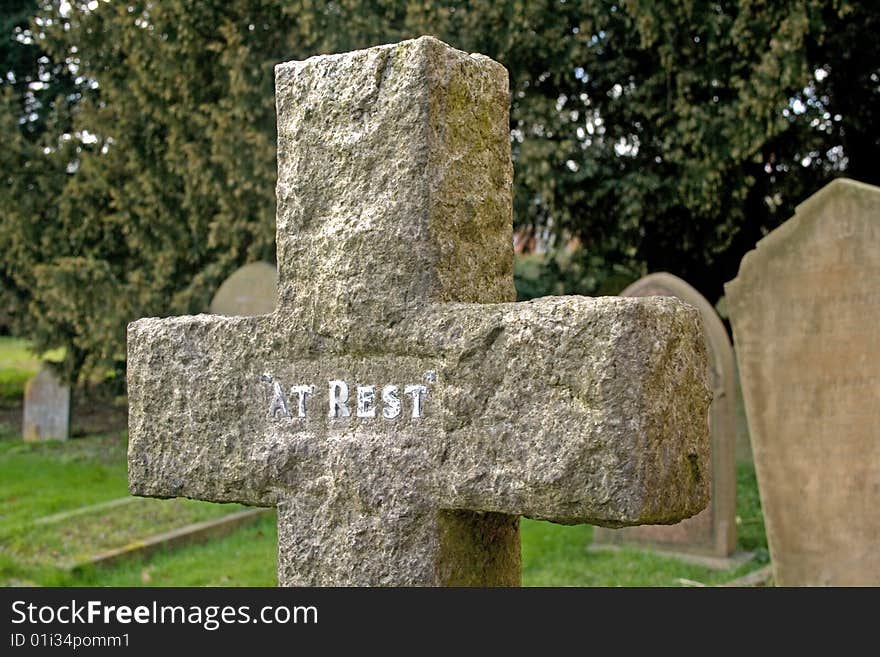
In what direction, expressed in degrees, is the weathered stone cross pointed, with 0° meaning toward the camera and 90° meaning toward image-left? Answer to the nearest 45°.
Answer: approximately 45°

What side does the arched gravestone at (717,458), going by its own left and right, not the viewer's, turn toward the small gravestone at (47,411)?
right

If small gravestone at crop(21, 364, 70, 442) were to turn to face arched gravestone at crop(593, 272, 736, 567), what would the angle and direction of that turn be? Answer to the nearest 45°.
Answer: approximately 45° to its left

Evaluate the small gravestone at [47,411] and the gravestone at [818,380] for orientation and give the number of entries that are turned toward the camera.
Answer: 2

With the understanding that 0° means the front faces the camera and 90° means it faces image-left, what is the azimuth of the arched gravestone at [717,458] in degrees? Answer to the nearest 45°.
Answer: approximately 45°

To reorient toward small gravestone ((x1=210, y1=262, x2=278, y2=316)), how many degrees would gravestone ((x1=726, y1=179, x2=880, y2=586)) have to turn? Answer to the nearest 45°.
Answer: approximately 135° to its right

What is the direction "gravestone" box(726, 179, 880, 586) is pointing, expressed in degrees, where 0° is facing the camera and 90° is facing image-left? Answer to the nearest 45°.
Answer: approximately 0°
